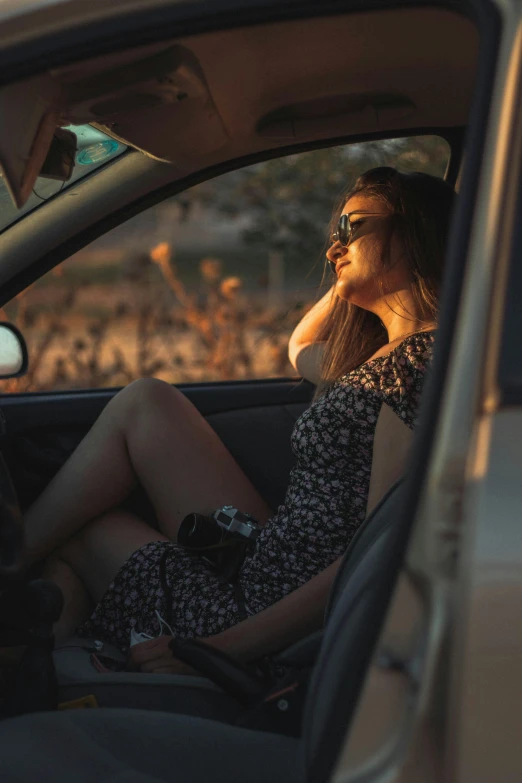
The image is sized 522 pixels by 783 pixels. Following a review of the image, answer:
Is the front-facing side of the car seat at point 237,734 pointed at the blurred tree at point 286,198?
no

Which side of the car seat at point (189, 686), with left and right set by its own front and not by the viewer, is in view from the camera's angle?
left

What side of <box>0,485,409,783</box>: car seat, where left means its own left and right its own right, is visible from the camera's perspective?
left

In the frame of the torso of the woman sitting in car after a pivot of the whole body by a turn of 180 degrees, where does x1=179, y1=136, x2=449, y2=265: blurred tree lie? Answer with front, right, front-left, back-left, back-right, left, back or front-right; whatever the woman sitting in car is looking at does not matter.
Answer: left

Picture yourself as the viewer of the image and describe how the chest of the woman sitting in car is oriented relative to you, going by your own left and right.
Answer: facing to the left of the viewer

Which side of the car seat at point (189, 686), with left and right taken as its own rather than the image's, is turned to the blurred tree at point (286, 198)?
right

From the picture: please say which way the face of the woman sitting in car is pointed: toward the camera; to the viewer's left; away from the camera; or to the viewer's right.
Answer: to the viewer's left
